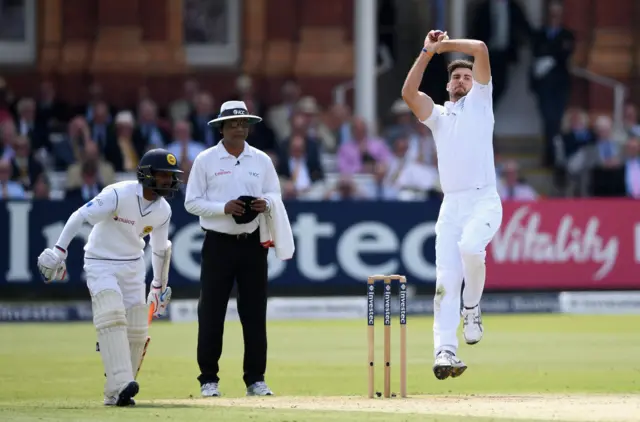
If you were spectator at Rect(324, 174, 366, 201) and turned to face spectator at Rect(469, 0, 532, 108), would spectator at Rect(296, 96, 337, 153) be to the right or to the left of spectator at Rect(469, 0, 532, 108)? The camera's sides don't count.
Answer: left

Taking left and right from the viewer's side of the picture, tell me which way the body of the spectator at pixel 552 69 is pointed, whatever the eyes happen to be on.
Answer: facing the viewer

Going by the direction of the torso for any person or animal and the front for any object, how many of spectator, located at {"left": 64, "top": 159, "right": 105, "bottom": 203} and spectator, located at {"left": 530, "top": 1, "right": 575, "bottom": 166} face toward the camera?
2

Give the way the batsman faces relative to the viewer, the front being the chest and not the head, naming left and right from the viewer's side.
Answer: facing the viewer and to the right of the viewer

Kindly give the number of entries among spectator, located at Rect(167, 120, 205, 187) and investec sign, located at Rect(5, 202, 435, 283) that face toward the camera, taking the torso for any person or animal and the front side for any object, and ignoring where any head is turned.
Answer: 2

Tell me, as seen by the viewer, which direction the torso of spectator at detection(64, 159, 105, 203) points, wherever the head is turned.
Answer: toward the camera

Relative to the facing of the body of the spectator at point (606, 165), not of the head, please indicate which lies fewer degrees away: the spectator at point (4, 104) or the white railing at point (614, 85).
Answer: the spectator

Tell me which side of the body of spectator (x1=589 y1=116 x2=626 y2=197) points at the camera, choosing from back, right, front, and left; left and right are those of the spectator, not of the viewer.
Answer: front
